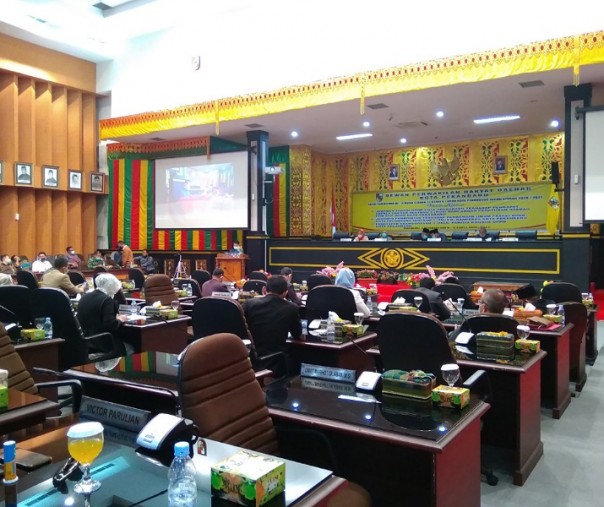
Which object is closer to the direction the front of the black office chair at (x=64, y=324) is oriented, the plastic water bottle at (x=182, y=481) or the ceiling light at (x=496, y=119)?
the ceiling light

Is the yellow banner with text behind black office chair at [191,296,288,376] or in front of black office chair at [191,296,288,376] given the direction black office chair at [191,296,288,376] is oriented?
in front

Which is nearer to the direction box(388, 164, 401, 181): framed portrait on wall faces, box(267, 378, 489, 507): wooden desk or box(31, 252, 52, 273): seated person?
the wooden desk

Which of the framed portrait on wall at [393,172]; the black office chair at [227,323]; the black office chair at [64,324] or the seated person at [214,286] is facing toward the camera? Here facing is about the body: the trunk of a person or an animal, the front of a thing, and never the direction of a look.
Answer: the framed portrait on wall

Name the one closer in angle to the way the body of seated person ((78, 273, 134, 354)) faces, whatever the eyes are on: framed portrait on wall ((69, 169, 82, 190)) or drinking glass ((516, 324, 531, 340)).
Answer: the framed portrait on wall

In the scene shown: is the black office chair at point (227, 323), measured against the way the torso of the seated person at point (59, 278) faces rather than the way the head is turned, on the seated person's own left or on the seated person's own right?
on the seated person's own right

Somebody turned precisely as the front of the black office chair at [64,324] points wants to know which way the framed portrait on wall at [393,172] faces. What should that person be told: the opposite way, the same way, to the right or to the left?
the opposite way

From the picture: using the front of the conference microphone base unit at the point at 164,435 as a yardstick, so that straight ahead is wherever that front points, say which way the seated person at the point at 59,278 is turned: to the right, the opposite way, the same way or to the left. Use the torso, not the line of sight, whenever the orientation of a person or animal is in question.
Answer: the opposite way

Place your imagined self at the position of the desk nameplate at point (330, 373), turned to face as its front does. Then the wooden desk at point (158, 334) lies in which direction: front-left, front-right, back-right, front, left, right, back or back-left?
back-right

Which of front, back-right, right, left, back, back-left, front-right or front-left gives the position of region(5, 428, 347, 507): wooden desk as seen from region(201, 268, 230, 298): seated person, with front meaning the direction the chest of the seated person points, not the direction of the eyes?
back-right
